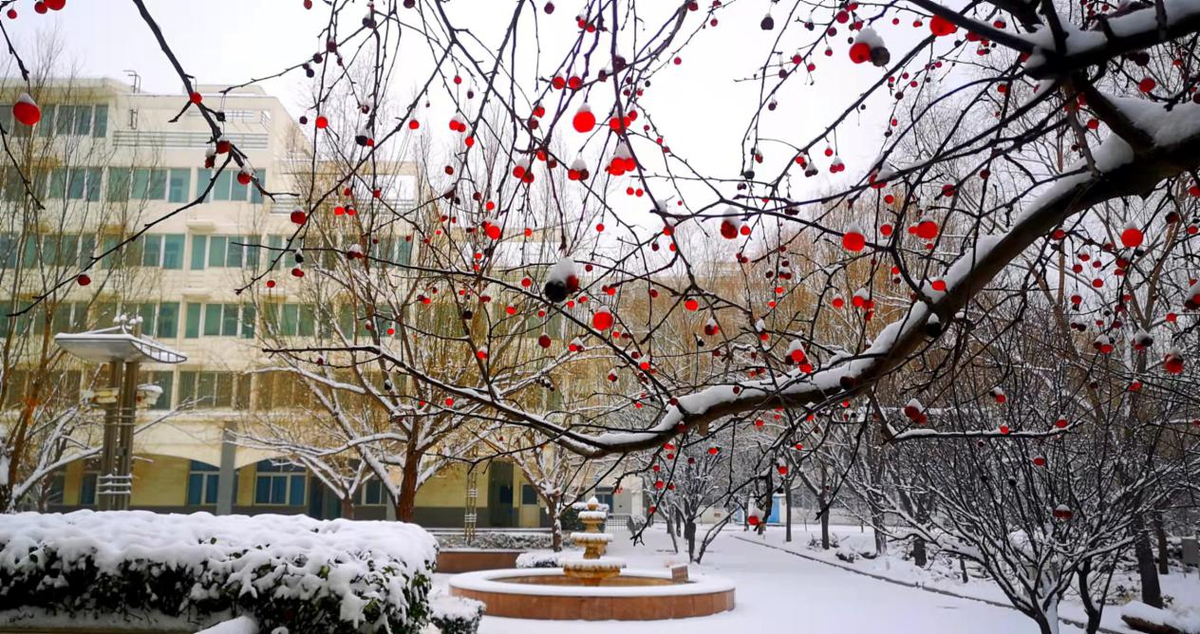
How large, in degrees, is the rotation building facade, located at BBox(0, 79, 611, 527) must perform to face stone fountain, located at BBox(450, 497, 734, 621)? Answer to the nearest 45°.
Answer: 0° — it already faces it

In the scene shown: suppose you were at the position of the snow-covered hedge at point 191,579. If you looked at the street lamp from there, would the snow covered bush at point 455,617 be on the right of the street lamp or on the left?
right

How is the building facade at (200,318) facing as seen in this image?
toward the camera

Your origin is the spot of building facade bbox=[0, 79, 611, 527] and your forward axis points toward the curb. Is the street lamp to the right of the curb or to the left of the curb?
right

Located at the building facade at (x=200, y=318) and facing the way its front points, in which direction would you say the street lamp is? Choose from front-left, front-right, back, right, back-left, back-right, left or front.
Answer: front

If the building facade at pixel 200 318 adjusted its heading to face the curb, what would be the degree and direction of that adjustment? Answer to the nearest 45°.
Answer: approximately 45° to its left

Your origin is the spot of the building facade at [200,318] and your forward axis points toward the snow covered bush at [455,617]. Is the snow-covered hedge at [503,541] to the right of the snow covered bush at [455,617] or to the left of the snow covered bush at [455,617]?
left

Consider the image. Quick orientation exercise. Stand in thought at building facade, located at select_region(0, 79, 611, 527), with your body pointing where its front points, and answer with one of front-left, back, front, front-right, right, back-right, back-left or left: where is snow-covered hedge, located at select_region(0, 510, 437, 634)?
front

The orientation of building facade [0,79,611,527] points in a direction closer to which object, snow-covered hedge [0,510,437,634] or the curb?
the snow-covered hedge
